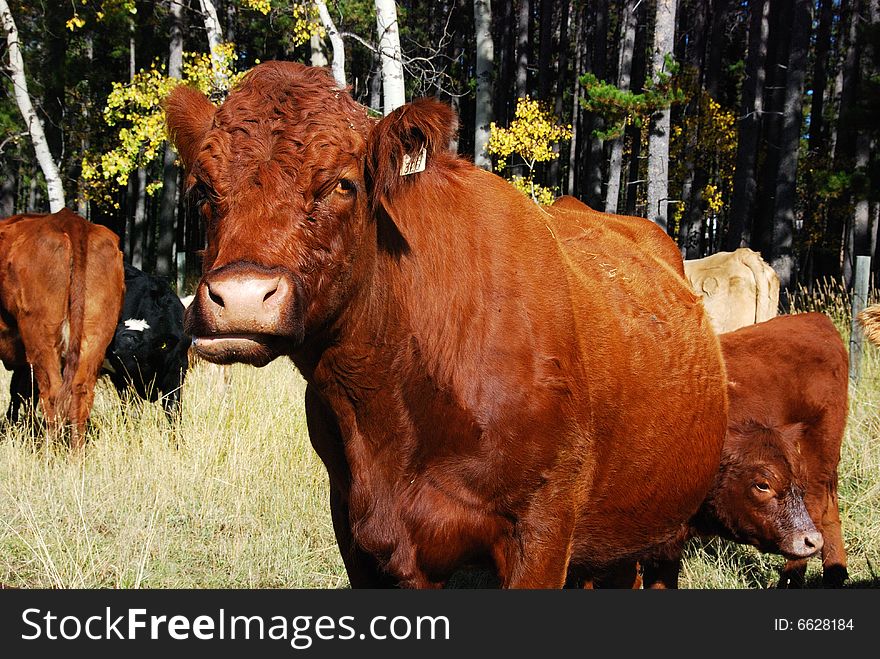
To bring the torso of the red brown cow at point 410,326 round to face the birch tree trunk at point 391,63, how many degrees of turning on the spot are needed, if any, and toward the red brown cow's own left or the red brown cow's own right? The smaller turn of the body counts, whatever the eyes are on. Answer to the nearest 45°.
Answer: approximately 135° to the red brown cow's own right

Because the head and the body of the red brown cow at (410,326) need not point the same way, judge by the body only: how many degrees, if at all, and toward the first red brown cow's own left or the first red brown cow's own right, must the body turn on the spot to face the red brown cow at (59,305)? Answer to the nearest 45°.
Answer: approximately 90° to the first red brown cow's own right

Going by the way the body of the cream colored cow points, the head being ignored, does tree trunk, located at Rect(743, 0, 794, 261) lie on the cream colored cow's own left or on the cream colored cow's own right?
on the cream colored cow's own right

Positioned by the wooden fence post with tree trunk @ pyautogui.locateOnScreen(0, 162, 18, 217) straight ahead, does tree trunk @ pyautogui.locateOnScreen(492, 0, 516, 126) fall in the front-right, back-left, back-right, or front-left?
front-right

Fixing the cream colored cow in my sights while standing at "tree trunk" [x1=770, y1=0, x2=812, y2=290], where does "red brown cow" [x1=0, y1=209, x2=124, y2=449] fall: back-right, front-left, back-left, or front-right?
front-right

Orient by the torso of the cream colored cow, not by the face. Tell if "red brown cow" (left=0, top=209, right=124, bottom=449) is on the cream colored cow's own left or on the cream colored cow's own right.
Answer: on the cream colored cow's own left

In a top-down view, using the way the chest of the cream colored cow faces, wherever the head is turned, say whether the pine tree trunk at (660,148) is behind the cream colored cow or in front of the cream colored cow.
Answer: in front

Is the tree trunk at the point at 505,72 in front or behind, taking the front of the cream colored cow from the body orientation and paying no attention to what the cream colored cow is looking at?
in front

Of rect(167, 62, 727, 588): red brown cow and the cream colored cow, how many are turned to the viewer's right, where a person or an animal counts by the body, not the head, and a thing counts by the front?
0

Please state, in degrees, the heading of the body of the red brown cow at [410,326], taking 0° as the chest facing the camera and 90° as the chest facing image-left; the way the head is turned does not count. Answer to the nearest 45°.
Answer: approximately 45°

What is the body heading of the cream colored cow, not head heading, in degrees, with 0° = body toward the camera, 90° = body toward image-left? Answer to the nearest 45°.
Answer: approximately 135°

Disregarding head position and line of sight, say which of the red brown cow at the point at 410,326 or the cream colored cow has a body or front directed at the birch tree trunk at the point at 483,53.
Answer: the cream colored cow
